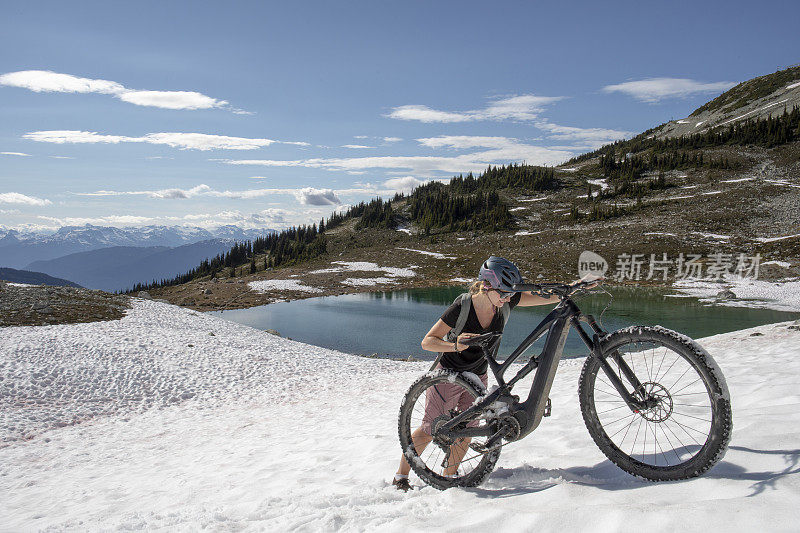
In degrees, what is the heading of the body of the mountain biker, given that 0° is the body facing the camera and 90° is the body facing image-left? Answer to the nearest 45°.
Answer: approximately 315°
